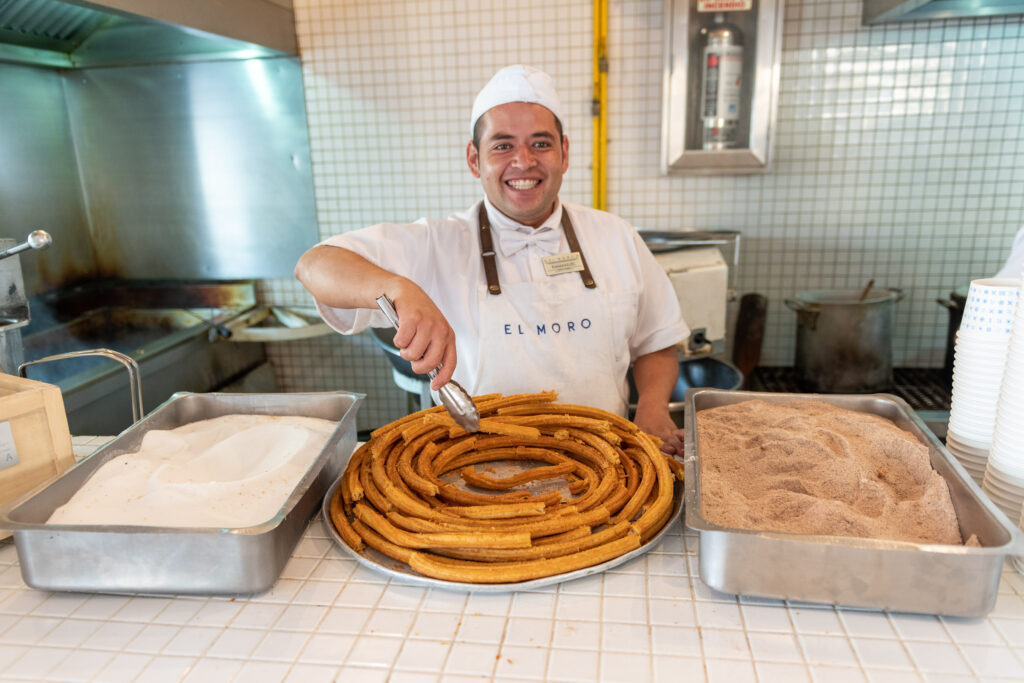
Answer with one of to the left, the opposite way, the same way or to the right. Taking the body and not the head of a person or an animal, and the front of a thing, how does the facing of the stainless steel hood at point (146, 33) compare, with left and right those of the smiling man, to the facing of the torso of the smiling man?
to the left

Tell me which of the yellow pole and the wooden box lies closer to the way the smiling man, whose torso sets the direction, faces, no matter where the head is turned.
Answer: the wooden box

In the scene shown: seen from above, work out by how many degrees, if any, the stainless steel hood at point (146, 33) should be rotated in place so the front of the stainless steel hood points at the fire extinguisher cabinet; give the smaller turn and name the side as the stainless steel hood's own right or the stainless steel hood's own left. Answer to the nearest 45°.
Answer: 0° — it already faces it

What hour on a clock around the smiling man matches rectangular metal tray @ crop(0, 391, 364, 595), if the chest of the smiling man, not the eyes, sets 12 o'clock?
The rectangular metal tray is roughly at 1 o'clock from the smiling man.

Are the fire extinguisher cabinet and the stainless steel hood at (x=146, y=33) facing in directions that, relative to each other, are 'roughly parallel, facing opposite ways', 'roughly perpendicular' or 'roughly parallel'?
roughly perpendicular

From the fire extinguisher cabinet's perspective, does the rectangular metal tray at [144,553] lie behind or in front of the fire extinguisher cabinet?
in front

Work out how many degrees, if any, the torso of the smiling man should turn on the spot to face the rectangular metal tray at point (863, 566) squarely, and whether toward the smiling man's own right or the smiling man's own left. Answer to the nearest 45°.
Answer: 0° — they already face it

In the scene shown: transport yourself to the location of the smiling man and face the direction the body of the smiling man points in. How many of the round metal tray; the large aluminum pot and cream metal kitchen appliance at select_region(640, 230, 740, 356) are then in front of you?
1

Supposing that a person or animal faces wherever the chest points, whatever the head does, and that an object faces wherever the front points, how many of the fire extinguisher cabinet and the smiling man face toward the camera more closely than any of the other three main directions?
2

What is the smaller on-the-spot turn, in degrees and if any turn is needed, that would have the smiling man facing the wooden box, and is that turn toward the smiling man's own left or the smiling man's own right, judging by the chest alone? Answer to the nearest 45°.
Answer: approximately 45° to the smiling man's own right

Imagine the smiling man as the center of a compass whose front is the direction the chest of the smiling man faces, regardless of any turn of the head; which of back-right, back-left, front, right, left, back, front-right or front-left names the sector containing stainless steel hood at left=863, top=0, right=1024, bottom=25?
back-left
